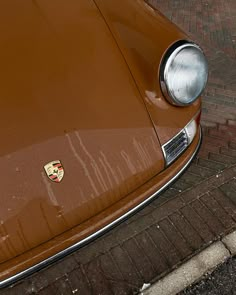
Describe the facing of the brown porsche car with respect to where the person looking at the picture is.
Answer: facing the viewer and to the right of the viewer

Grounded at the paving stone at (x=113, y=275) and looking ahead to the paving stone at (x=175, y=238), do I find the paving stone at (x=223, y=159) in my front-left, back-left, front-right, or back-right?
front-left
